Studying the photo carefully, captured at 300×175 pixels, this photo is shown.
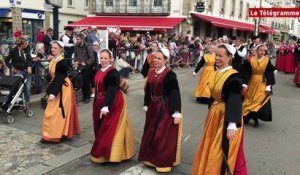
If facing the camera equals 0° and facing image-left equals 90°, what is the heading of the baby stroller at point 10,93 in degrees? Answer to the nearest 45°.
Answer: approximately 45°

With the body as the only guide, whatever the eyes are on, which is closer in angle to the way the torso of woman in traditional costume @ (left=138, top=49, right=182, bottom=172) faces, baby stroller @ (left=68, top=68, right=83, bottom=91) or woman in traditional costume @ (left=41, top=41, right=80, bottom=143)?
the woman in traditional costume

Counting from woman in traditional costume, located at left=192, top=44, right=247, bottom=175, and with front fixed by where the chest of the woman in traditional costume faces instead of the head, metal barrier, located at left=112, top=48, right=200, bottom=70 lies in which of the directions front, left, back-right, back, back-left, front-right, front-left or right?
back-right

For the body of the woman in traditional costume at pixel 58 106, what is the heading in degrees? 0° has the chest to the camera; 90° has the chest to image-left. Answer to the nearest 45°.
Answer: approximately 45°

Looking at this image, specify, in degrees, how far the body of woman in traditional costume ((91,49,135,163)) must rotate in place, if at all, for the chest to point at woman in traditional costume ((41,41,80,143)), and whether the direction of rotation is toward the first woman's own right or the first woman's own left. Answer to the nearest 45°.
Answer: approximately 90° to the first woman's own right

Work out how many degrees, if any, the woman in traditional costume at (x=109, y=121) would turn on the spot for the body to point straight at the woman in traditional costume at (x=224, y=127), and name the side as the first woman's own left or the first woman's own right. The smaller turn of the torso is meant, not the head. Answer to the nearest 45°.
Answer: approximately 90° to the first woman's own left

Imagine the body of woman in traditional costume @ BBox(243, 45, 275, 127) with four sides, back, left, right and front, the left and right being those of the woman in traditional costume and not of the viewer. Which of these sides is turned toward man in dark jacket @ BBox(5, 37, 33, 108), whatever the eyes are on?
right

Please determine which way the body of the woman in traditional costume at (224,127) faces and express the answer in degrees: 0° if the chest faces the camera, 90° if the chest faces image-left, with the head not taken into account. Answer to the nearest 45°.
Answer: approximately 45°

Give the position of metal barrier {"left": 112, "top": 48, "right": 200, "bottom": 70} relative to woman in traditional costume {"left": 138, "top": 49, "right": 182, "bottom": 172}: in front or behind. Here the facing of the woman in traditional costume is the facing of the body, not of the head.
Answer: behind

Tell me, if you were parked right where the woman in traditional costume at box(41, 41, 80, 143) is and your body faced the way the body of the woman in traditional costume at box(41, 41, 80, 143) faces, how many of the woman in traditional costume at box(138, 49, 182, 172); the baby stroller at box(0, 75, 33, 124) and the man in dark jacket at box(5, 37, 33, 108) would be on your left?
1
